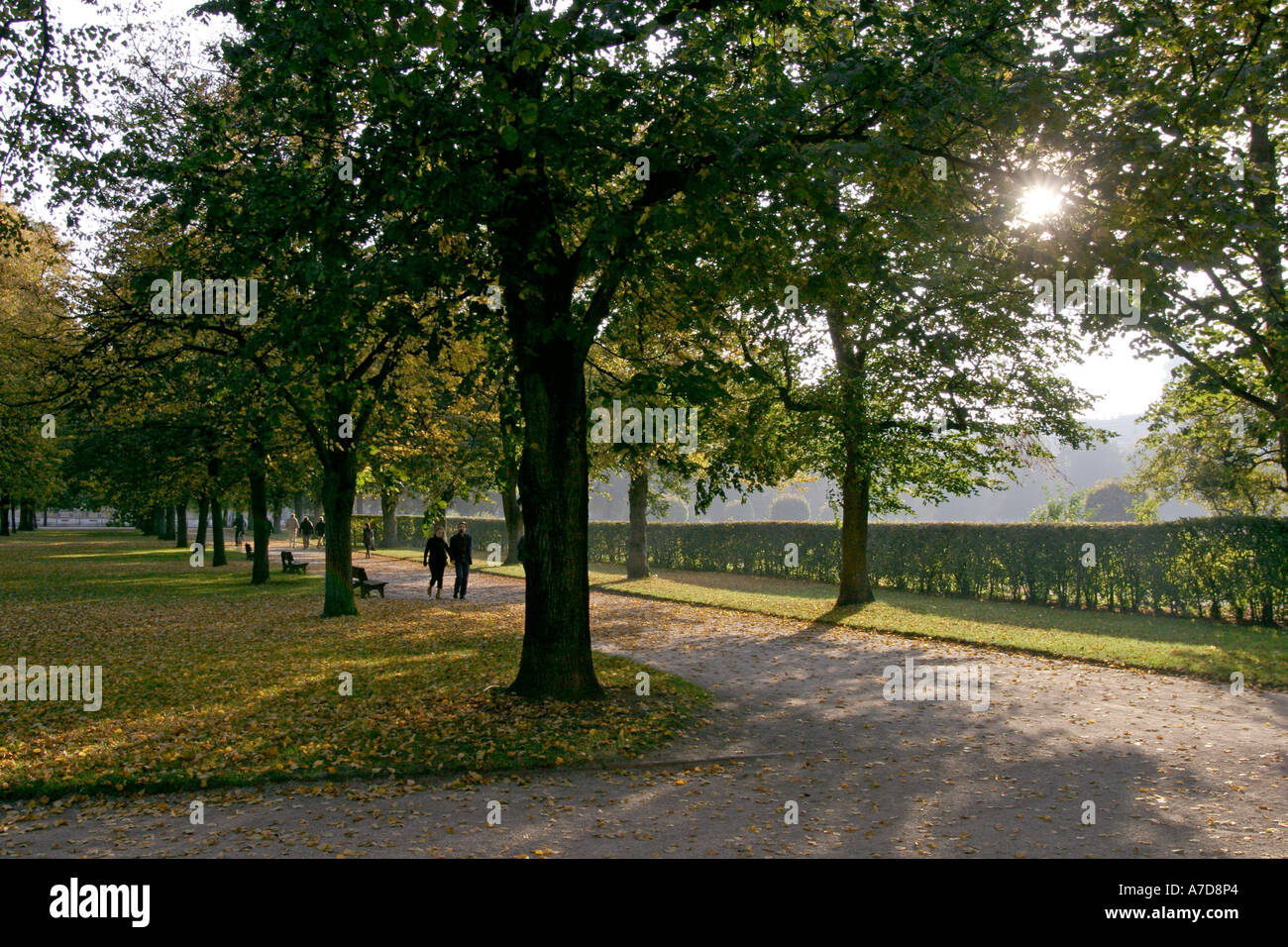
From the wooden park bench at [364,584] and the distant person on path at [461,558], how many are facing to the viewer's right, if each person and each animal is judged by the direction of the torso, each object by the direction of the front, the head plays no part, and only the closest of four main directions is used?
1

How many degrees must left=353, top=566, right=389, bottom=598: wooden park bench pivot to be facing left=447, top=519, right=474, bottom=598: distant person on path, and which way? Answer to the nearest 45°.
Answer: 0° — it already faces them

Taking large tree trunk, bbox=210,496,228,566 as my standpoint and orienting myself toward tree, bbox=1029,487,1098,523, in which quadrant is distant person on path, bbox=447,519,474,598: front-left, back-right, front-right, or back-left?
front-right

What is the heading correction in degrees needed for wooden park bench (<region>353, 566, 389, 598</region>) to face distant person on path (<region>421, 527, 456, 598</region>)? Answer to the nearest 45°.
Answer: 0° — it already faces them

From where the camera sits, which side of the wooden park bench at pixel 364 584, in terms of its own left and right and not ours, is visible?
right

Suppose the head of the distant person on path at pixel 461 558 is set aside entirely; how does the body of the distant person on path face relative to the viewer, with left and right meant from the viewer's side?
facing the viewer

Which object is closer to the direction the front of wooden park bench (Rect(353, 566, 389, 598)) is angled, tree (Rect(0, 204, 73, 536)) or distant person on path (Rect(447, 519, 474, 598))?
the distant person on path

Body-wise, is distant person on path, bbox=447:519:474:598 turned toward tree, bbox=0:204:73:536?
no

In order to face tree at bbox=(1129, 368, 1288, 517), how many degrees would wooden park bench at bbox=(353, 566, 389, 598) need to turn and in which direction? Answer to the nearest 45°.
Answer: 0° — it already faces it

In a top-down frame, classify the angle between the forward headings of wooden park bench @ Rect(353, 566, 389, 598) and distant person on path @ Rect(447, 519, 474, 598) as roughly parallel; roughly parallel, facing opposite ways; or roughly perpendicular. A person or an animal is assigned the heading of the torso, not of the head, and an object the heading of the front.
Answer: roughly perpendicular

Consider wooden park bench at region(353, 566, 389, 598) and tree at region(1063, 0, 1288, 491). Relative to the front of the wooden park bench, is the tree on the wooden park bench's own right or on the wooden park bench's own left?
on the wooden park bench's own right
